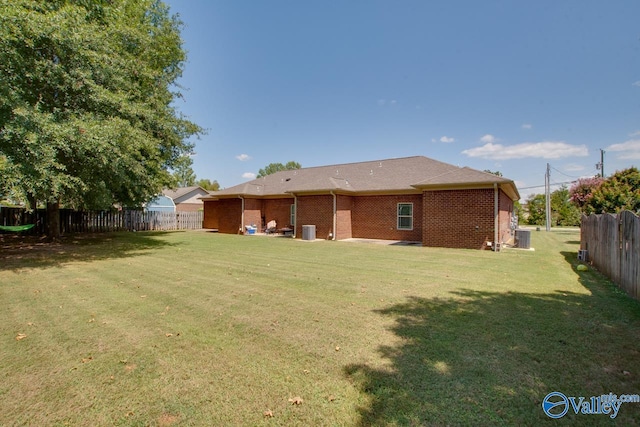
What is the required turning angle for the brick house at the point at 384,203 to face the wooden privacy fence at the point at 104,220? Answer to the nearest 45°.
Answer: approximately 135° to its left

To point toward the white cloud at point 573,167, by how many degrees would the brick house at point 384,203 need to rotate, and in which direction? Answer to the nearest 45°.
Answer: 0° — it already faces it

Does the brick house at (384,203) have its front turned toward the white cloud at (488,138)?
yes

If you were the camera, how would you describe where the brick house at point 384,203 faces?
facing away from the viewer and to the right of the viewer

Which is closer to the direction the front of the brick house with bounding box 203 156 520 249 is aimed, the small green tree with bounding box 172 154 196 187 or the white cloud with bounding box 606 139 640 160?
the white cloud

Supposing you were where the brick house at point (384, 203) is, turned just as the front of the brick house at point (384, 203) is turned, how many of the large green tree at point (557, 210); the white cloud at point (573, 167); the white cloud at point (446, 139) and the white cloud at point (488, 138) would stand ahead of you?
4

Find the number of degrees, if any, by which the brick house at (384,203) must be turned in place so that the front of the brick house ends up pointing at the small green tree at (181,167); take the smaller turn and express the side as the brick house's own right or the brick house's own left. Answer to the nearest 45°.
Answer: approximately 135° to the brick house's own left

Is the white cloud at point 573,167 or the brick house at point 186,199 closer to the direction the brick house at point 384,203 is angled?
the white cloud

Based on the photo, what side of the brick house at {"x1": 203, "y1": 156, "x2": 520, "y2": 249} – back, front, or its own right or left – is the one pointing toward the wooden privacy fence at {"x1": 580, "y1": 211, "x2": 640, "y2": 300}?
right

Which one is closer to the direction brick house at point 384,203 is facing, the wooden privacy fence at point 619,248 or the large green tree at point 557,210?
the large green tree

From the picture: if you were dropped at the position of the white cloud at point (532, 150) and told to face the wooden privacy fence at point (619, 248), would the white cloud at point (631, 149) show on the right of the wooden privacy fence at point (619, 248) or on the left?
left

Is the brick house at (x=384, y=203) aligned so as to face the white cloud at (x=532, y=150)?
yes

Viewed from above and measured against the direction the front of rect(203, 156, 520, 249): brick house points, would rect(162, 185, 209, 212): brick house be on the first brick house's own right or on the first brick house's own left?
on the first brick house's own left
